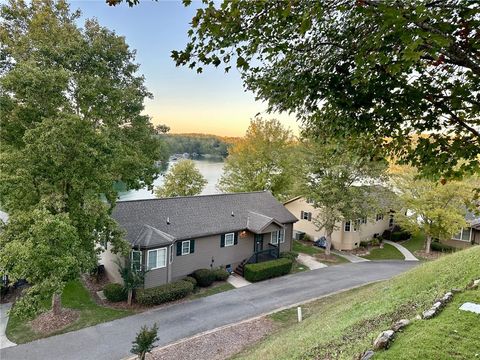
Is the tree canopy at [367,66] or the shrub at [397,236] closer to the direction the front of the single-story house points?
the tree canopy

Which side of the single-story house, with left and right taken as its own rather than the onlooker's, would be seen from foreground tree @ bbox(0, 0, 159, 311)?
right

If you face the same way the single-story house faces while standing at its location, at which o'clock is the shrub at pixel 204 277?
The shrub is roughly at 1 o'clock from the single-story house.

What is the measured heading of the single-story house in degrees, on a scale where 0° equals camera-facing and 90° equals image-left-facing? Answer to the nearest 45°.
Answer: approximately 315°

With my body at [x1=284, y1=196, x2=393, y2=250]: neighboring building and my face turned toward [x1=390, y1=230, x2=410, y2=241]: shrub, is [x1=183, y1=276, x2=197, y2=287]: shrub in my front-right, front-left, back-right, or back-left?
back-right

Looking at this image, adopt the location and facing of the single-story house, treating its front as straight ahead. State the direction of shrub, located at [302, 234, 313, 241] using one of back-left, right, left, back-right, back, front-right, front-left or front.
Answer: left

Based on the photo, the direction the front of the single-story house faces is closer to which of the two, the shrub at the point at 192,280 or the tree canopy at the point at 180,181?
the shrub

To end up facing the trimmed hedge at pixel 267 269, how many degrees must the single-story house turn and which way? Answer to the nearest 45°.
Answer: approximately 45° to its left

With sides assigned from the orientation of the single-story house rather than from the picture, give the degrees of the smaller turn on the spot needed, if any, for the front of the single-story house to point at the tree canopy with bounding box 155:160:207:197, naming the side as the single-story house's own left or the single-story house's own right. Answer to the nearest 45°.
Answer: approximately 135° to the single-story house's own left

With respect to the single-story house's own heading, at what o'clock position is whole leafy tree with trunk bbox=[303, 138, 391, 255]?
The whole leafy tree with trunk is roughly at 10 o'clock from the single-story house.

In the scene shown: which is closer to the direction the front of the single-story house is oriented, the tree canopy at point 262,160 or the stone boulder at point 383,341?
the stone boulder

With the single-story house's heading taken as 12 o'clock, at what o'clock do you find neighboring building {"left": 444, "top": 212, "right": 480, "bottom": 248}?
The neighboring building is roughly at 10 o'clock from the single-story house.

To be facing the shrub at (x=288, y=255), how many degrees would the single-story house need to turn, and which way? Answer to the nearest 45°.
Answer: approximately 45° to its left

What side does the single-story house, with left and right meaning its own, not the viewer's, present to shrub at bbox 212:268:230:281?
front
